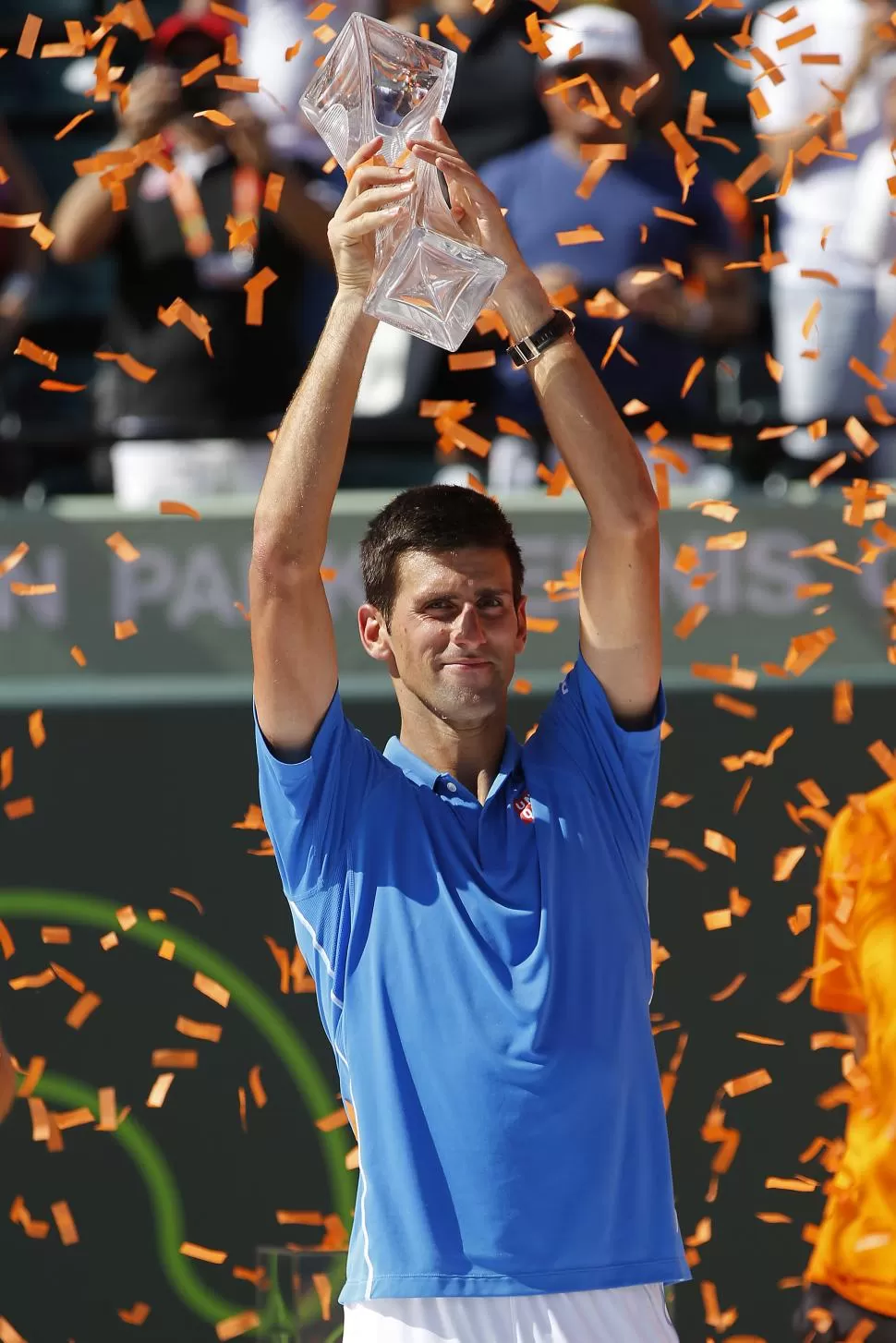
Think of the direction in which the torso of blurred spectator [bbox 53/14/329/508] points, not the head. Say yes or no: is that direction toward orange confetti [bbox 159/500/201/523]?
yes

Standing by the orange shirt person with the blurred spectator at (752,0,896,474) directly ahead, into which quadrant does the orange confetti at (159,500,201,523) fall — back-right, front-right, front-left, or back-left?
front-left

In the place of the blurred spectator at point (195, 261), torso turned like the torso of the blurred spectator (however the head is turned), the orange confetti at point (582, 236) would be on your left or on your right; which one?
on your left

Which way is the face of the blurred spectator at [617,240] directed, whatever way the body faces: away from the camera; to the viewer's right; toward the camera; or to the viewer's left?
toward the camera

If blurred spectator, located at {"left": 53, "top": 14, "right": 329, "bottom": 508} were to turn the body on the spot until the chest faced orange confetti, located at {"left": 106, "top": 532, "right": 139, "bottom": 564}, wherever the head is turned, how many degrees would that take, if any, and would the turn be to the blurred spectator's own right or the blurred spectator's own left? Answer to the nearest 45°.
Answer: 0° — they already face it

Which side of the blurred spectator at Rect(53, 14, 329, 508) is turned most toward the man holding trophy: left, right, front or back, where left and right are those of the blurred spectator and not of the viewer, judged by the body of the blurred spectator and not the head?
front

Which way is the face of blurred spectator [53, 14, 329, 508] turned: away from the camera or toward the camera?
toward the camera

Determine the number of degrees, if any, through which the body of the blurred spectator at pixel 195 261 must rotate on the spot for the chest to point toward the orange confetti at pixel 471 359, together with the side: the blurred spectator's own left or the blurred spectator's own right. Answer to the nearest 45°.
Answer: approximately 45° to the blurred spectator's own left

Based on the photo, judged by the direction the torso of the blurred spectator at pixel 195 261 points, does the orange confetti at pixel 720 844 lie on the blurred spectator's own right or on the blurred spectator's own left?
on the blurred spectator's own left

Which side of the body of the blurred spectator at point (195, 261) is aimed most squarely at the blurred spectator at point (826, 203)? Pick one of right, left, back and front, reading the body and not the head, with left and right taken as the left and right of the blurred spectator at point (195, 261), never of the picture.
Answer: left

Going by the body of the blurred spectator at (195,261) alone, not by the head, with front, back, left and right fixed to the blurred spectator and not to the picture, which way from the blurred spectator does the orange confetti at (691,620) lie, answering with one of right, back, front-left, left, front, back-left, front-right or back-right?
front-left

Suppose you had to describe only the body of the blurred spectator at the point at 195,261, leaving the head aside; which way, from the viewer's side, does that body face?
toward the camera

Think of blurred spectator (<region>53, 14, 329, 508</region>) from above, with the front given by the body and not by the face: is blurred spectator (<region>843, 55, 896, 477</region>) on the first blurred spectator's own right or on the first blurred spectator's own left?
on the first blurred spectator's own left
